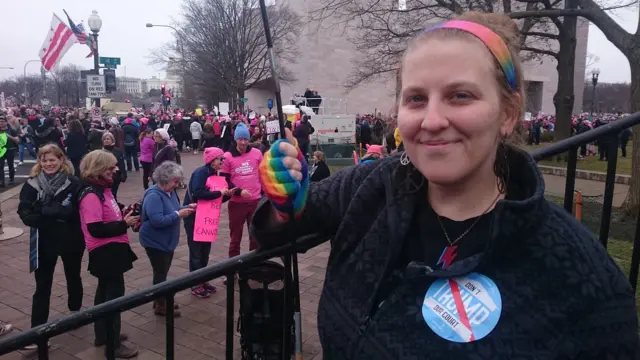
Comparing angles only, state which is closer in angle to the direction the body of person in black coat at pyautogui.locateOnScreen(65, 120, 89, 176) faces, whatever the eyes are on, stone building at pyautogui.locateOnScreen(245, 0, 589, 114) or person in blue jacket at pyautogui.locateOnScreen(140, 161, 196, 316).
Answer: the stone building

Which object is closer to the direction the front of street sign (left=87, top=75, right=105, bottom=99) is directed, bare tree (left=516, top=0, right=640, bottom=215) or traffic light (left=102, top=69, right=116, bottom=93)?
the bare tree

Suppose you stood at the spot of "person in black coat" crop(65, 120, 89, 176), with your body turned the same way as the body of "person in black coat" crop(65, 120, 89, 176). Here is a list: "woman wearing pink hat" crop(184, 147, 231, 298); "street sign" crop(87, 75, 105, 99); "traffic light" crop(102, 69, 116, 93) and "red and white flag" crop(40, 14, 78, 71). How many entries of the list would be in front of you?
3

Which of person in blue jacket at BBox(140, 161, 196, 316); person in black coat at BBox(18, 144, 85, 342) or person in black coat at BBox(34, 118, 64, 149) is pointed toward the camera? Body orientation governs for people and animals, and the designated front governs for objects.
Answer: person in black coat at BBox(18, 144, 85, 342)

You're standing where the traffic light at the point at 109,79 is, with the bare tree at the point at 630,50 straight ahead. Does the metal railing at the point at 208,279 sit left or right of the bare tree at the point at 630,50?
right

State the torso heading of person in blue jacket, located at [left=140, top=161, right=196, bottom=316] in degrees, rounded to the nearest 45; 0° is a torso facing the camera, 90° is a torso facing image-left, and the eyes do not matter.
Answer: approximately 270°

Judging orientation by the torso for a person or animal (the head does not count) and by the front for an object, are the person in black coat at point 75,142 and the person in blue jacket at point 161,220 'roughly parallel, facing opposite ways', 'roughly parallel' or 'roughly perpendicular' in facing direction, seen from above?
roughly perpendicular

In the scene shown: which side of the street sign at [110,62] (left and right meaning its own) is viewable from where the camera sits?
front

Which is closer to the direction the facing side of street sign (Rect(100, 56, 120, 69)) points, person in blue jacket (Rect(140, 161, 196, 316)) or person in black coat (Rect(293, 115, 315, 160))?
the person in blue jacket

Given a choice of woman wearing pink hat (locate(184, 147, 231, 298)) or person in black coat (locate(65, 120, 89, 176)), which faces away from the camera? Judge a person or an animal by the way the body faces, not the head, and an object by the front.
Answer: the person in black coat

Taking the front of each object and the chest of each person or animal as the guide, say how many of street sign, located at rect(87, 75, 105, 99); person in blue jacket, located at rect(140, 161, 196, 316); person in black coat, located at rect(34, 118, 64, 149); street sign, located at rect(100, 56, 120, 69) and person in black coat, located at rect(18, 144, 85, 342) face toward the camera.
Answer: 3
